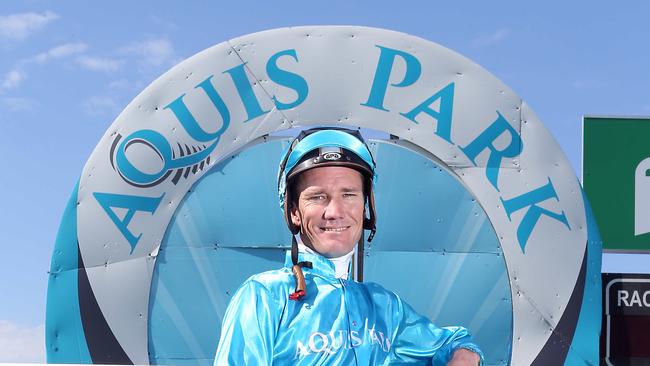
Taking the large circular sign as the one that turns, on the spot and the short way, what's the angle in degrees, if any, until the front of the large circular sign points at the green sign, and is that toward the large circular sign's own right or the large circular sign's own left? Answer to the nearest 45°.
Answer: approximately 90° to the large circular sign's own left

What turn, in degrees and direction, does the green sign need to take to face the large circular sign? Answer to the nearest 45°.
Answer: approximately 45° to its right

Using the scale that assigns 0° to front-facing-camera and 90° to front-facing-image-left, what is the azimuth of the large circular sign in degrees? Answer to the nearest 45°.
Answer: approximately 0°

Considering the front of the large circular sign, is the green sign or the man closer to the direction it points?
the man

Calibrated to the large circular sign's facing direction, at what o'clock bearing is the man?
The man is roughly at 12 o'clock from the large circular sign.

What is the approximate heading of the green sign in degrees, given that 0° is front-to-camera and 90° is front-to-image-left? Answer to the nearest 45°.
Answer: approximately 0°

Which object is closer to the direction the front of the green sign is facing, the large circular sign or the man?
the man

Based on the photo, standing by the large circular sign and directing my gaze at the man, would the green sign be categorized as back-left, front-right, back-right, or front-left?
back-left

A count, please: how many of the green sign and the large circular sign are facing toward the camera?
2
